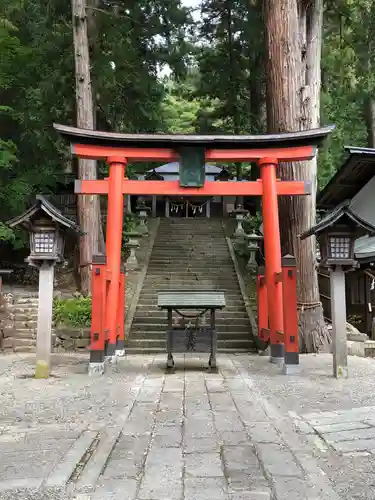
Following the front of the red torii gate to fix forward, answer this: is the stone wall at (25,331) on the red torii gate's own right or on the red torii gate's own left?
on the red torii gate's own right

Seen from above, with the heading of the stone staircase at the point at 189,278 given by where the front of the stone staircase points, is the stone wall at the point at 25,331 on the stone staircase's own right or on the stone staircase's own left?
on the stone staircase's own right

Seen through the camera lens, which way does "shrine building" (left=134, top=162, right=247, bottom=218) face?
facing the viewer

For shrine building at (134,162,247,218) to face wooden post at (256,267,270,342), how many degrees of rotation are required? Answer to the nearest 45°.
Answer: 0° — it already faces it

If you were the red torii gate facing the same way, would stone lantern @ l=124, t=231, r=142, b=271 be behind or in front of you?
behind

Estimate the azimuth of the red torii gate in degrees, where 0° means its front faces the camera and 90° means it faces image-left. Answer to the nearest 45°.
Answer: approximately 0°

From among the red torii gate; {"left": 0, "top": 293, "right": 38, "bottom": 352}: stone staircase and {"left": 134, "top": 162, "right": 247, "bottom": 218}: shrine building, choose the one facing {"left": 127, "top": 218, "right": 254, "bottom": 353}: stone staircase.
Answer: the shrine building

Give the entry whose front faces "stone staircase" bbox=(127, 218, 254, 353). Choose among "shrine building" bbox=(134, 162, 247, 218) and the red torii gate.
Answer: the shrine building

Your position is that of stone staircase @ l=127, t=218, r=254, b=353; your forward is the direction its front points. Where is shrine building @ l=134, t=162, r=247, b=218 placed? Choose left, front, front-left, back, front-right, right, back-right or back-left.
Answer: back

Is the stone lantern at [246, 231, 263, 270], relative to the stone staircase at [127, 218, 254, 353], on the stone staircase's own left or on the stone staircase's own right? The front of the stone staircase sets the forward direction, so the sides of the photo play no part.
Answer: on the stone staircase's own left
